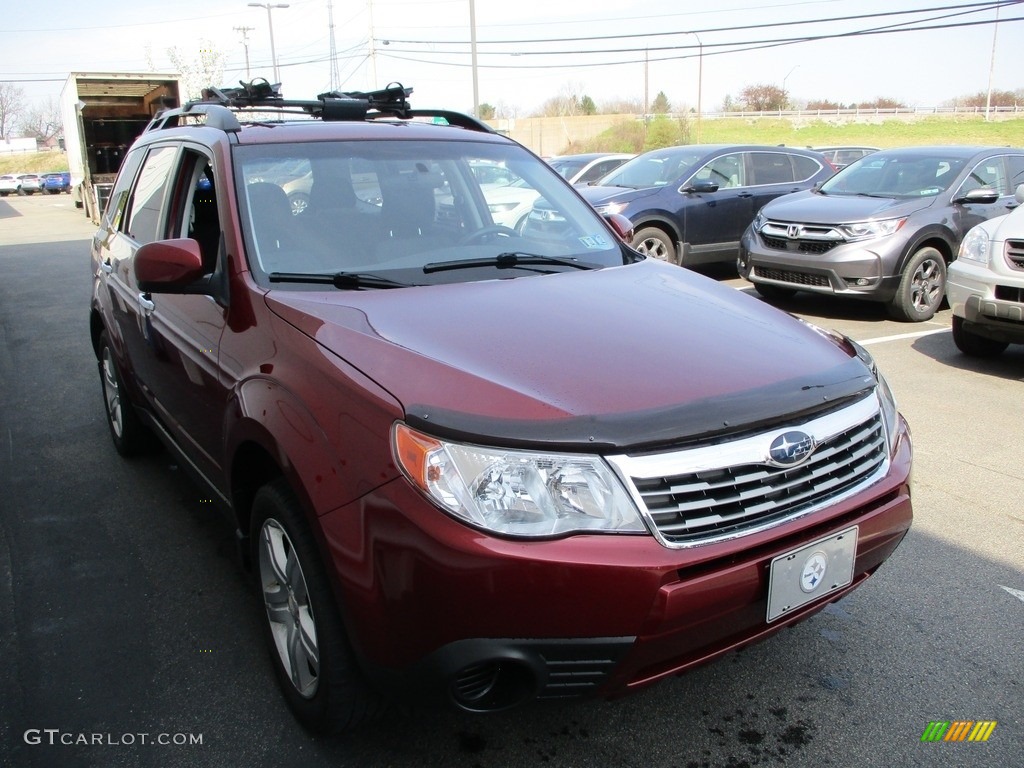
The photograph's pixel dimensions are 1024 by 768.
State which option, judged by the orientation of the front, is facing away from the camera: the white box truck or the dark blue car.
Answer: the white box truck

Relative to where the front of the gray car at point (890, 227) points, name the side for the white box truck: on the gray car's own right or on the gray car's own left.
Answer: on the gray car's own right

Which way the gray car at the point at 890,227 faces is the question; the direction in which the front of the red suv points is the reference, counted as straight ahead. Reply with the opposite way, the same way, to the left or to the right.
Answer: to the right

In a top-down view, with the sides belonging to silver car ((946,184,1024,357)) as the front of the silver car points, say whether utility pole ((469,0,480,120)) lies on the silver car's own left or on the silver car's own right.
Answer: on the silver car's own right

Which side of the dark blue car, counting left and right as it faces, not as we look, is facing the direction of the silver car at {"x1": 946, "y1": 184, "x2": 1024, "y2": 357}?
left

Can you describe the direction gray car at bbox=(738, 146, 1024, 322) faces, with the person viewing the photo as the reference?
facing the viewer and to the left of the viewer

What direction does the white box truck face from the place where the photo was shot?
facing away from the viewer

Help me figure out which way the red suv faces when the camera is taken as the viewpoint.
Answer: facing the viewer and to the right of the viewer

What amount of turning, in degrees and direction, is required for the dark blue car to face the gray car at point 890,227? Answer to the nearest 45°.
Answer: approximately 90° to its left

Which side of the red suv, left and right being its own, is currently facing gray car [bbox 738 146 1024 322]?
left

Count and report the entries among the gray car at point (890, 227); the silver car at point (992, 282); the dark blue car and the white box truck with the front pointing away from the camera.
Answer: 1

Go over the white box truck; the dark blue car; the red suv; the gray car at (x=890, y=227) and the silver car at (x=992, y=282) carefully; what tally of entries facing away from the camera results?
1

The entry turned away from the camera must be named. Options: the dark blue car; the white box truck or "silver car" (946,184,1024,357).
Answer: the white box truck

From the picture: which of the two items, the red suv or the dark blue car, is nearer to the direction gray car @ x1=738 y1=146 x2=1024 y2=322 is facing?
the red suv

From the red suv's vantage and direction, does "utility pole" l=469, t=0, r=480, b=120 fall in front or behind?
behind

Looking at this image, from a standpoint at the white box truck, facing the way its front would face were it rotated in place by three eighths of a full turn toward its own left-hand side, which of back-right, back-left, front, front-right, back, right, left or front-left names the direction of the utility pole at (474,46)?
back-left

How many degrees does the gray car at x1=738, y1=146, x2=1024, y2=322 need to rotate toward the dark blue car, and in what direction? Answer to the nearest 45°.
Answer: approximately 90° to its right
